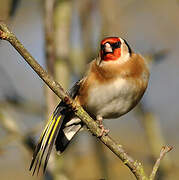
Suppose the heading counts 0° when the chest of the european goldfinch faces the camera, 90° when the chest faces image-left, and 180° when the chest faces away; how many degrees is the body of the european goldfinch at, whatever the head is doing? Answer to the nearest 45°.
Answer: approximately 315°
